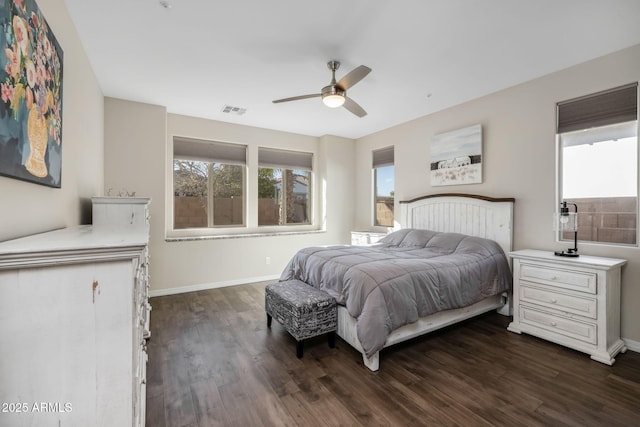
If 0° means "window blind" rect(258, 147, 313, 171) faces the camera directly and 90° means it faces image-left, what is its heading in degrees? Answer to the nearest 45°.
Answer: approximately 315°

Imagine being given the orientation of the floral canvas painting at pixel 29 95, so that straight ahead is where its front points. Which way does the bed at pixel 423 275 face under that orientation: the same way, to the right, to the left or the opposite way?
the opposite way

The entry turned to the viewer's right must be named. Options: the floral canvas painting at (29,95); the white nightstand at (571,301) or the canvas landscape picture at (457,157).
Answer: the floral canvas painting

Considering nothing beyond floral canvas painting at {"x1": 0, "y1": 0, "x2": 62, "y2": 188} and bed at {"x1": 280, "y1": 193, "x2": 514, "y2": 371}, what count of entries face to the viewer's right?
1

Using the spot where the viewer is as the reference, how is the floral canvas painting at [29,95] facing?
facing to the right of the viewer

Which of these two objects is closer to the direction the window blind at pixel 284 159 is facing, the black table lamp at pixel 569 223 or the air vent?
the black table lamp

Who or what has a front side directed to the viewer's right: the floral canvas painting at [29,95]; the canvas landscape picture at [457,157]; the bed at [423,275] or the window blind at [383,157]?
the floral canvas painting

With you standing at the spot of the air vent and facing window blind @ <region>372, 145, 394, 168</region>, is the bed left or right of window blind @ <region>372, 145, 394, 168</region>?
right

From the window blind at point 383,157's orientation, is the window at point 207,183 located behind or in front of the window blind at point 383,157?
in front

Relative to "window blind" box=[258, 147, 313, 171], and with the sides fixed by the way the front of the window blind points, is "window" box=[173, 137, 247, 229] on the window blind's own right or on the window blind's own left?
on the window blind's own right

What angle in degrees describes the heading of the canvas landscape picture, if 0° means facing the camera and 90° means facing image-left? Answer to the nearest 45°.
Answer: approximately 45°

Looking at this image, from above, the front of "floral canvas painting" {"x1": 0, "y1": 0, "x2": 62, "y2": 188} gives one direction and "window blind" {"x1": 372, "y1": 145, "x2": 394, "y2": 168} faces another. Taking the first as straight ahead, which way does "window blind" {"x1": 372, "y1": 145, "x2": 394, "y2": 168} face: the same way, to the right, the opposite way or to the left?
the opposite way

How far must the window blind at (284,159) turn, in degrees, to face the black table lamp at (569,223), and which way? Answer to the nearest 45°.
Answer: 0° — it already faces it
